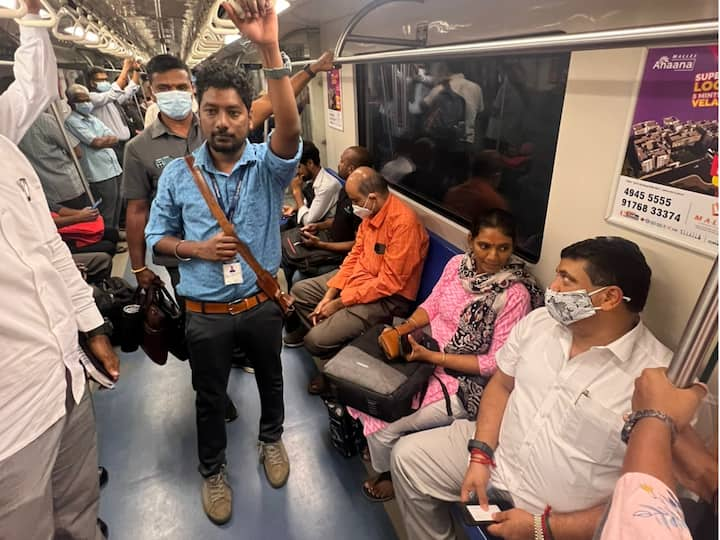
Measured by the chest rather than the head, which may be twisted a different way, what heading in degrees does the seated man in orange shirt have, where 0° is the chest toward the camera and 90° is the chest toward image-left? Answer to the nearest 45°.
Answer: approximately 45°

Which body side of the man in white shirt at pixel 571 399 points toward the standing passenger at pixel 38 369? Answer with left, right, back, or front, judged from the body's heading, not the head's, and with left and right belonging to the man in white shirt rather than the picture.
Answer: front

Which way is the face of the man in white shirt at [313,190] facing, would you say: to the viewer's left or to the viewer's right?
to the viewer's left

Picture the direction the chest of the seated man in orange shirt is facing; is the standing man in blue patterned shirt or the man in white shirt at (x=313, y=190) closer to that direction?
the standing man in blue patterned shirt

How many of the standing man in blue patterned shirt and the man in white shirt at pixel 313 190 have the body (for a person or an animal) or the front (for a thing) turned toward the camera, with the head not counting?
1

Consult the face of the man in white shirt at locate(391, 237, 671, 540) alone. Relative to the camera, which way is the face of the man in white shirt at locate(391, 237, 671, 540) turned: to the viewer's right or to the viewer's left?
to the viewer's left

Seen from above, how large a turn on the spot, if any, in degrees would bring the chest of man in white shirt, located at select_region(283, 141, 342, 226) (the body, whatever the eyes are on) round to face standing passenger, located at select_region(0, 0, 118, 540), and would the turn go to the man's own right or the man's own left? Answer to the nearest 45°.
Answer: approximately 90° to the man's own left

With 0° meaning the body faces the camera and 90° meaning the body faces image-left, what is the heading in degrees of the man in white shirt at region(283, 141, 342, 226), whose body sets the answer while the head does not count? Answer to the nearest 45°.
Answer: approximately 90°

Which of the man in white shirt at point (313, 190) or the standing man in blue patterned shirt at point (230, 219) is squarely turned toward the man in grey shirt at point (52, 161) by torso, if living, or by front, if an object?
the man in white shirt

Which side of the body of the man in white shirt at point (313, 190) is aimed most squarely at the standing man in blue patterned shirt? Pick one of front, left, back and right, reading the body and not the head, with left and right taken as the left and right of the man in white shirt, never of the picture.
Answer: left

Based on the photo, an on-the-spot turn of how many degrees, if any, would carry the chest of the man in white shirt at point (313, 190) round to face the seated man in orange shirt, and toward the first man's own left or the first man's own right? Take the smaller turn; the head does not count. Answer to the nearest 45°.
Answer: approximately 90° to the first man's own left

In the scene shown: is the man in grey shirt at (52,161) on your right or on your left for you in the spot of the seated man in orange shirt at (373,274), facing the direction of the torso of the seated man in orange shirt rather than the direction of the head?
on your right

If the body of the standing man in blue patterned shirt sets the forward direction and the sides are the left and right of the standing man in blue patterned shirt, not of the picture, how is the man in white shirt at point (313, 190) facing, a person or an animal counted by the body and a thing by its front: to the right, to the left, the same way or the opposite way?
to the right
